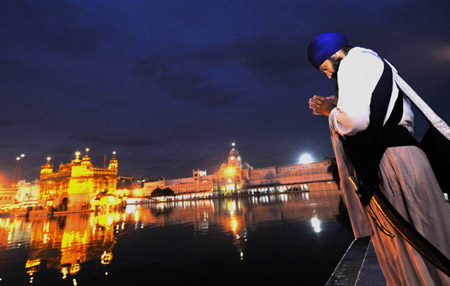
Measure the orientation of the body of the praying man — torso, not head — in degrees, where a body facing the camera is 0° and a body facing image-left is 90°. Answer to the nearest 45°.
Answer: approximately 90°
